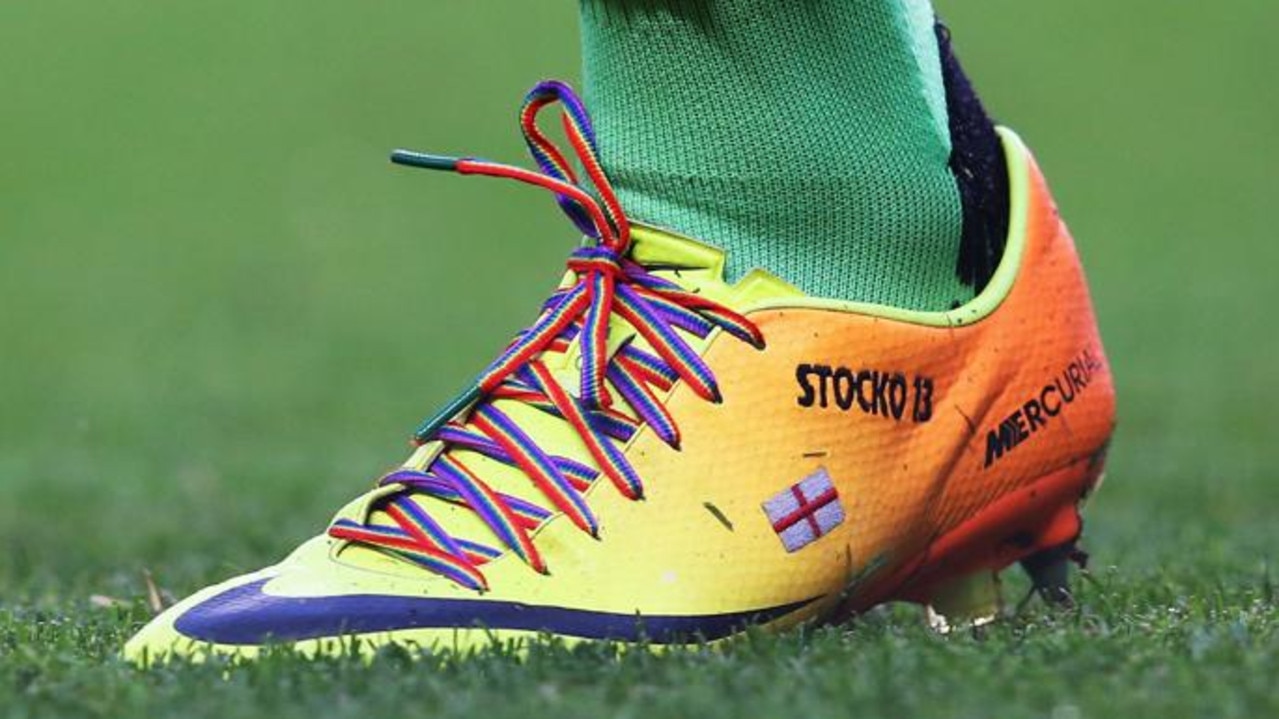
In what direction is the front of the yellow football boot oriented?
to the viewer's left
